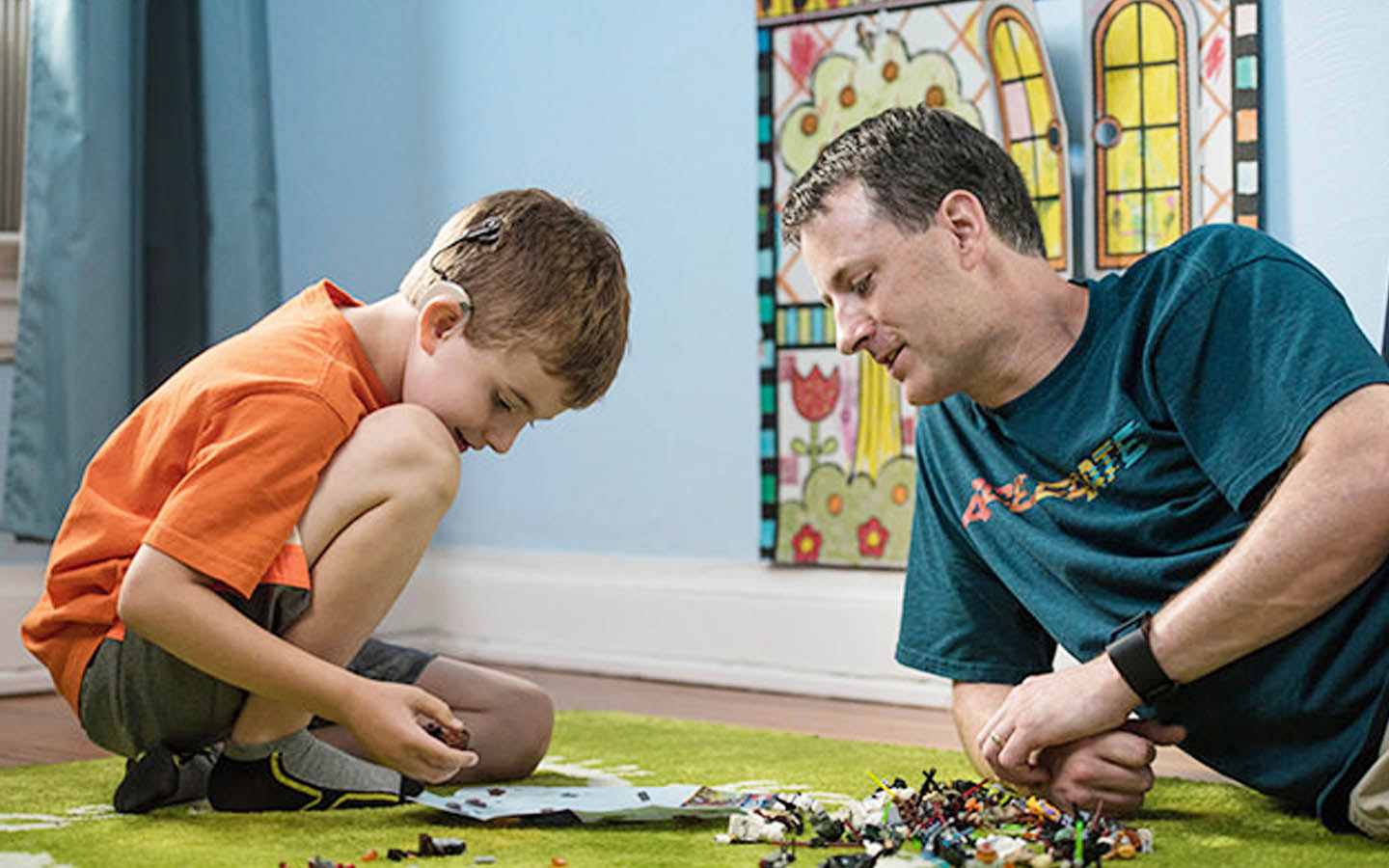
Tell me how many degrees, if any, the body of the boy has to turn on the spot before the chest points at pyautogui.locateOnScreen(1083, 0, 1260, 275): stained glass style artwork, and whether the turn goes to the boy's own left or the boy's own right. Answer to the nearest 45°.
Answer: approximately 45° to the boy's own left

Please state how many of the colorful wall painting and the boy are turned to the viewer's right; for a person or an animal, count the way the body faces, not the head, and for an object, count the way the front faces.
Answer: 1

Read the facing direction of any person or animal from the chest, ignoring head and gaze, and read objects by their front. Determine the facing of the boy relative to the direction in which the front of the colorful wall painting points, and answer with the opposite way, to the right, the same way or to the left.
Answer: to the left

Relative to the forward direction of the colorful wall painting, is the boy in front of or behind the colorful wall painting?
in front

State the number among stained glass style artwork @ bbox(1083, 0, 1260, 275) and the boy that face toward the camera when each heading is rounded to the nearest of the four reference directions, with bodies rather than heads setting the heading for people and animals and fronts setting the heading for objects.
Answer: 1

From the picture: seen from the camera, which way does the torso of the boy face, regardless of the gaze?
to the viewer's right

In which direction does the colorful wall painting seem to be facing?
toward the camera

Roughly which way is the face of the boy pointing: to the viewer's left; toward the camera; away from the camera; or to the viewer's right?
to the viewer's right

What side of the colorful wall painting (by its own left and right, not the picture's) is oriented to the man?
front

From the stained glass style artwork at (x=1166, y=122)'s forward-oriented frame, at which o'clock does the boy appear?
The boy is roughly at 1 o'clock from the stained glass style artwork.

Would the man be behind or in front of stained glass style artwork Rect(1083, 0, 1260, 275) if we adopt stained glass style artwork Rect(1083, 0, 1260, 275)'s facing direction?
in front
